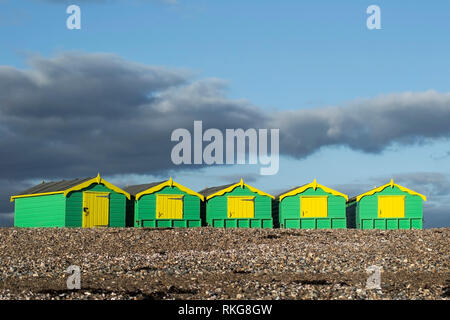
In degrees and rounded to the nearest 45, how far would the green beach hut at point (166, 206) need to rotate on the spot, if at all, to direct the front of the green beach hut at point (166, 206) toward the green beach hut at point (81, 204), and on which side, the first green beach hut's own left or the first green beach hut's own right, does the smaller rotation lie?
approximately 90° to the first green beach hut's own right

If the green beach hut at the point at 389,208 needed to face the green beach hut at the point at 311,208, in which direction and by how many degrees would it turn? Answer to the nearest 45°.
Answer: approximately 45° to its right

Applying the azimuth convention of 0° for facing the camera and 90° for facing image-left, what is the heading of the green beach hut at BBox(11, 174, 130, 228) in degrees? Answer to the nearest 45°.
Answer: approximately 315°

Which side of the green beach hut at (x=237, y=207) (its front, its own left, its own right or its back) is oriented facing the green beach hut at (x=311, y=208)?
left

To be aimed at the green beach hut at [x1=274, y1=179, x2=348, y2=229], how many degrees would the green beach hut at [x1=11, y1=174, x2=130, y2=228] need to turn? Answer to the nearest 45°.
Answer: approximately 45° to its left

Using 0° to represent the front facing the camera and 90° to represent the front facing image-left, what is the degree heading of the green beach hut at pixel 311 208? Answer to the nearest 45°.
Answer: approximately 0°
